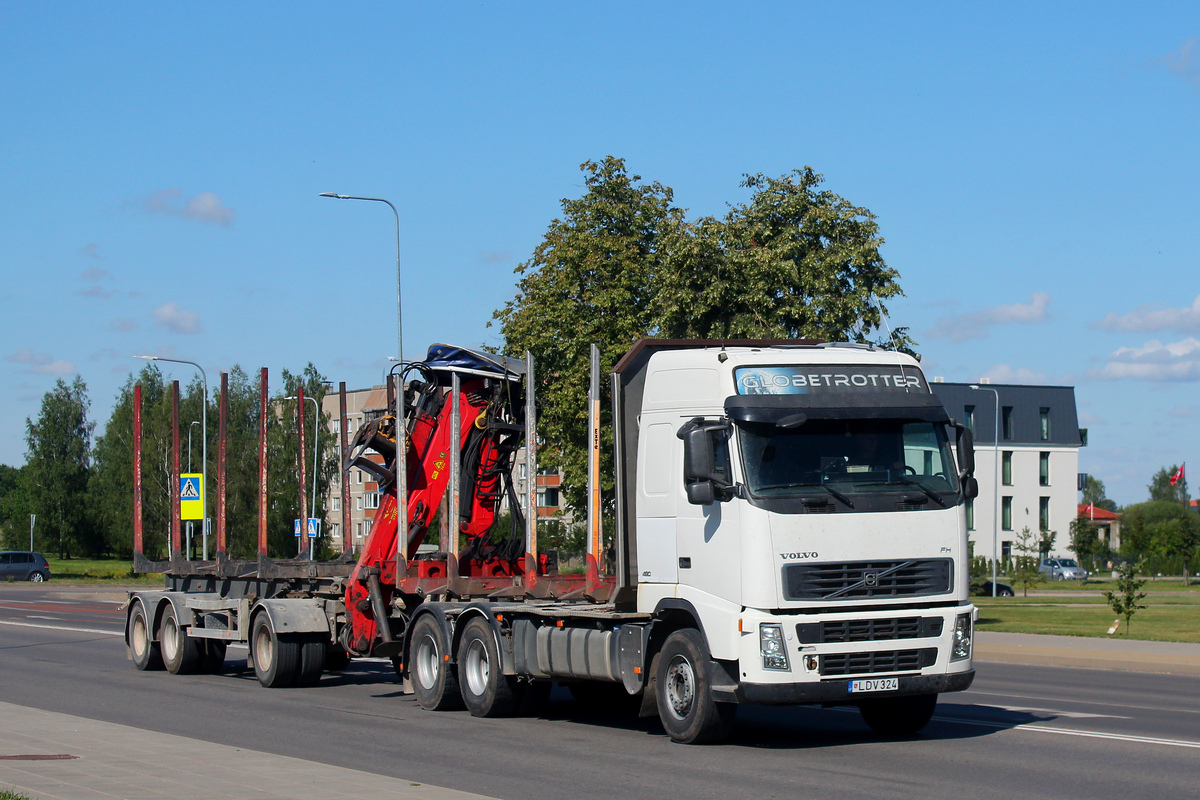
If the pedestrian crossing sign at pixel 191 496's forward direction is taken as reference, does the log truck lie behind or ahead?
ahead

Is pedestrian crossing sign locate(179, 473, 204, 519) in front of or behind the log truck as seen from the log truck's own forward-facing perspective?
behind

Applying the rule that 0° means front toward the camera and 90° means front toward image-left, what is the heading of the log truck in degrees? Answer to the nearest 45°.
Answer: approximately 315°

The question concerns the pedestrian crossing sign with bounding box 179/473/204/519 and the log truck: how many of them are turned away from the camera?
0

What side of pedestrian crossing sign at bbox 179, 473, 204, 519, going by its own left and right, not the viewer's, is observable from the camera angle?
front
